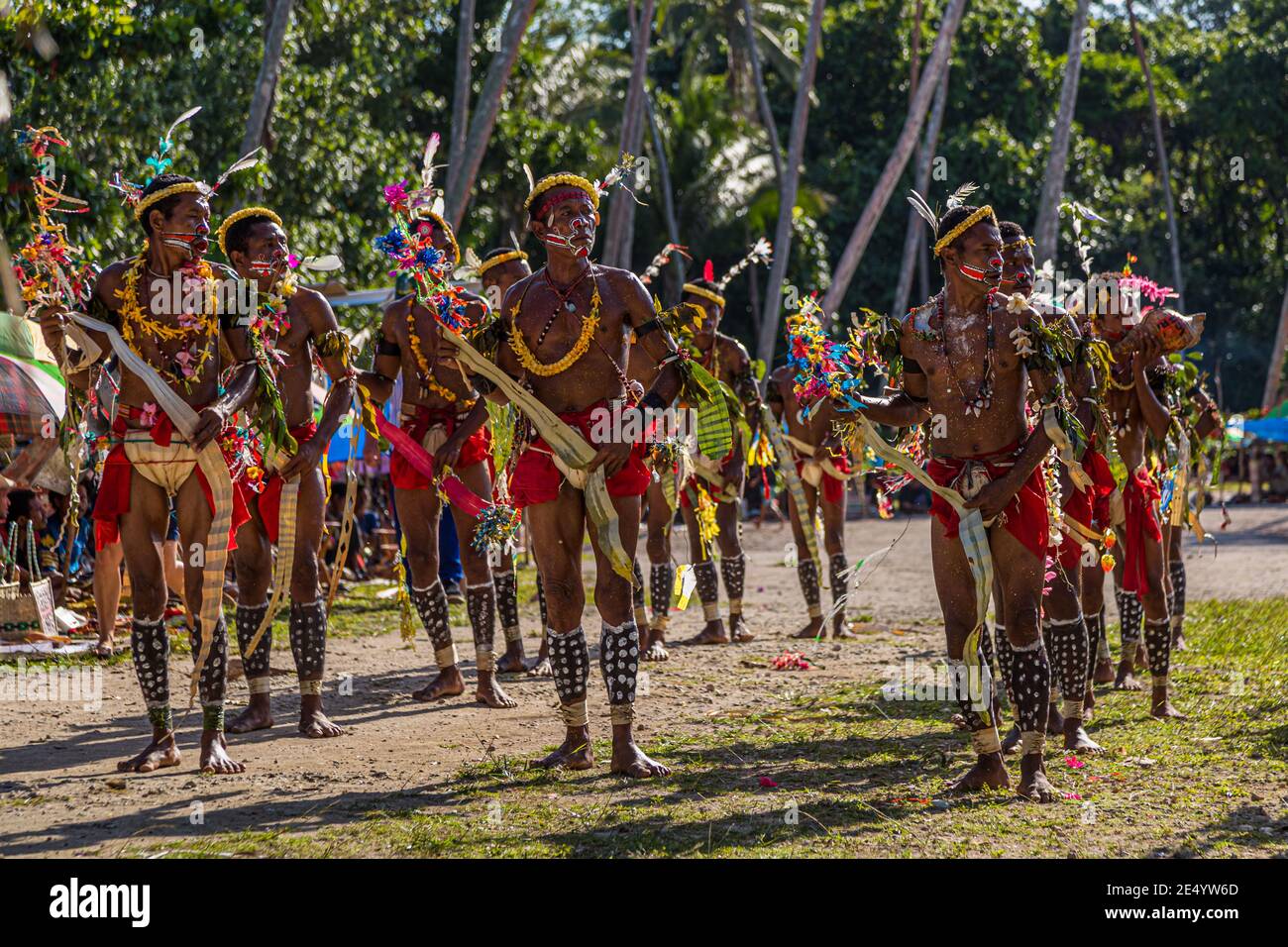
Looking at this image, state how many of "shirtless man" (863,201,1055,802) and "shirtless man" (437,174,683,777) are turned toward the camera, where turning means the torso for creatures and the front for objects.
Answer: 2

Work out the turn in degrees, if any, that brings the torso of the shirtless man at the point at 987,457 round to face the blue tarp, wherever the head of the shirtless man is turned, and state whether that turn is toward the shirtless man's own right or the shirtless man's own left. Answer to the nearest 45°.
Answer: approximately 180°

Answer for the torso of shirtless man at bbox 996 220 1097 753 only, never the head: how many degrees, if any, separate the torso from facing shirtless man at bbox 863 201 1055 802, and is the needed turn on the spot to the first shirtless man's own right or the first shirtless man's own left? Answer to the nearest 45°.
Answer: approximately 45° to the first shirtless man's own right

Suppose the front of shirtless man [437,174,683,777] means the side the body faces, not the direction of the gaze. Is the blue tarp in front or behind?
behind

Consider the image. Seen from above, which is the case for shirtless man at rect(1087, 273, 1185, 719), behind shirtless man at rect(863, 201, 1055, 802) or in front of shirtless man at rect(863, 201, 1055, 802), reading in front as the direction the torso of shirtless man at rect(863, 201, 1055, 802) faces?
behind

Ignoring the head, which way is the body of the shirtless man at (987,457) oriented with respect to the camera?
toward the camera

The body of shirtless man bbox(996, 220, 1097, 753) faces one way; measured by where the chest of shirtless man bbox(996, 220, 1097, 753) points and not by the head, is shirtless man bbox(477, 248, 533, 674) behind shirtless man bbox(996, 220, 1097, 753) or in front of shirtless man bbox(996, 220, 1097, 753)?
behind

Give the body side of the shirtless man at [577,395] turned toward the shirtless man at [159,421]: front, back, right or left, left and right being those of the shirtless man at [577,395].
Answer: right

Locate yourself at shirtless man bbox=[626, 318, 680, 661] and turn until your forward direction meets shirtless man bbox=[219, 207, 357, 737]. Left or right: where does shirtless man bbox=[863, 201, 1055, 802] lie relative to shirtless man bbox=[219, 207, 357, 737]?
left

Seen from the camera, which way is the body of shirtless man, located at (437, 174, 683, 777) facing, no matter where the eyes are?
toward the camera

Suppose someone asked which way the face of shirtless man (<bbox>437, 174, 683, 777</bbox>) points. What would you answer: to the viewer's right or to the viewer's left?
to the viewer's right
